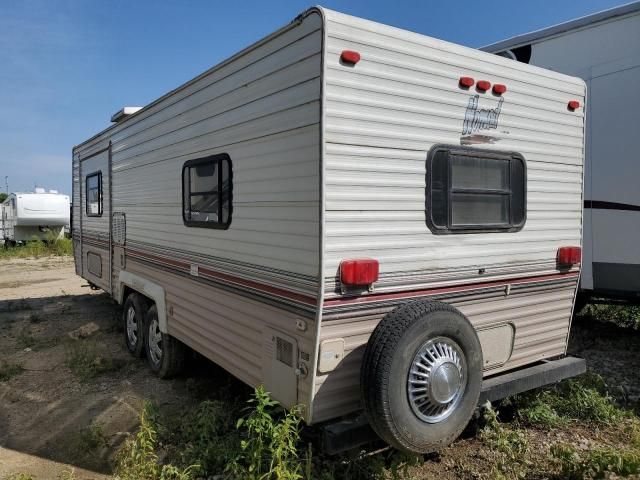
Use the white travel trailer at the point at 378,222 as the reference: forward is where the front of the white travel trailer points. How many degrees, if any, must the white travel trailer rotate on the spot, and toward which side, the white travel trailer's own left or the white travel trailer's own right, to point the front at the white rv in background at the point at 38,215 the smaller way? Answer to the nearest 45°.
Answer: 0° — it already faces it

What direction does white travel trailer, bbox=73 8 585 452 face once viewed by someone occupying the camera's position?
facing away from the viewer and to the left of the viewer

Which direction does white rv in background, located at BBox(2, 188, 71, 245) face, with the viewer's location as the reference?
facing the viewer and to the right of the viewer

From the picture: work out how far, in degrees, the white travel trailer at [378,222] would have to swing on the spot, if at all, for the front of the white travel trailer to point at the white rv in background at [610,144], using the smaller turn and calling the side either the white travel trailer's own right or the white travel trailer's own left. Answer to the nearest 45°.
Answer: approximately 90° to the white travel trailer's own right

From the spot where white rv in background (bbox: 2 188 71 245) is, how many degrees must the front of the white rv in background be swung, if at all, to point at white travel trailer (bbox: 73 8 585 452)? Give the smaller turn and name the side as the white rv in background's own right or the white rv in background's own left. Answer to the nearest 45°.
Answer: approximately 45° to the white rv in background's own right
